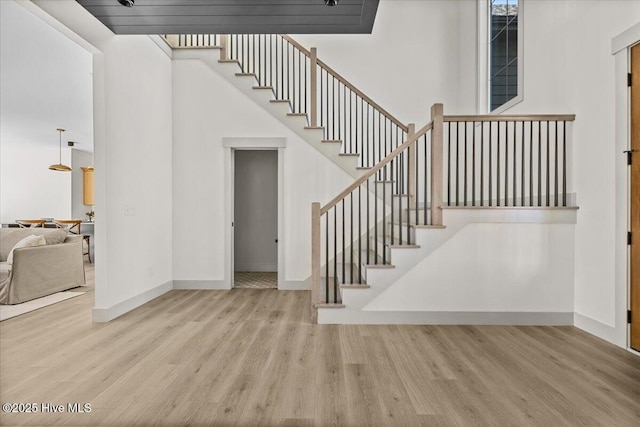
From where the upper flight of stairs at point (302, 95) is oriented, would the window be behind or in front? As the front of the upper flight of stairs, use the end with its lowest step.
in front

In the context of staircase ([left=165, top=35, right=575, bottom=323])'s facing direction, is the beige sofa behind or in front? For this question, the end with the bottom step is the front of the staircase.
in front

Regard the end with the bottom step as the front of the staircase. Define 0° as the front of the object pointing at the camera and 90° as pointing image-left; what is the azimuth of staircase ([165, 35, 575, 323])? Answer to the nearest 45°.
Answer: approximately 90°

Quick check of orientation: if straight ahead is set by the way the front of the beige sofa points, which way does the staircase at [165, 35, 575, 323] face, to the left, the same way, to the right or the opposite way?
to the right

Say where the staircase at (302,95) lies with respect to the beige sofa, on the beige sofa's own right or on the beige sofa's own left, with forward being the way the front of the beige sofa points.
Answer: on the beige sofa's own left

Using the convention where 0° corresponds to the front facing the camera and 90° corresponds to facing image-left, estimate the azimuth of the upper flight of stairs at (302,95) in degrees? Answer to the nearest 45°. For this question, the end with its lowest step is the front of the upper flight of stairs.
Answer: approximately 270°

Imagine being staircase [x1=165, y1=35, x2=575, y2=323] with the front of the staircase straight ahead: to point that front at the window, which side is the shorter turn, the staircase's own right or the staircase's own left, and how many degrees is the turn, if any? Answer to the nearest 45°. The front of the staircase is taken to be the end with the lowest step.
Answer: approximately 135° to the staircase's own right

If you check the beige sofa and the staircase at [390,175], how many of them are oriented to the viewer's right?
0

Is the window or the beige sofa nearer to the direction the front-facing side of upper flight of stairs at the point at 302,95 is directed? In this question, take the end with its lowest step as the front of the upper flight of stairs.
the window

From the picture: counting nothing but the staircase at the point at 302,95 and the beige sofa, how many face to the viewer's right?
1

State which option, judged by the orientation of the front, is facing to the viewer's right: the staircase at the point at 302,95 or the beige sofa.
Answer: the staircase
